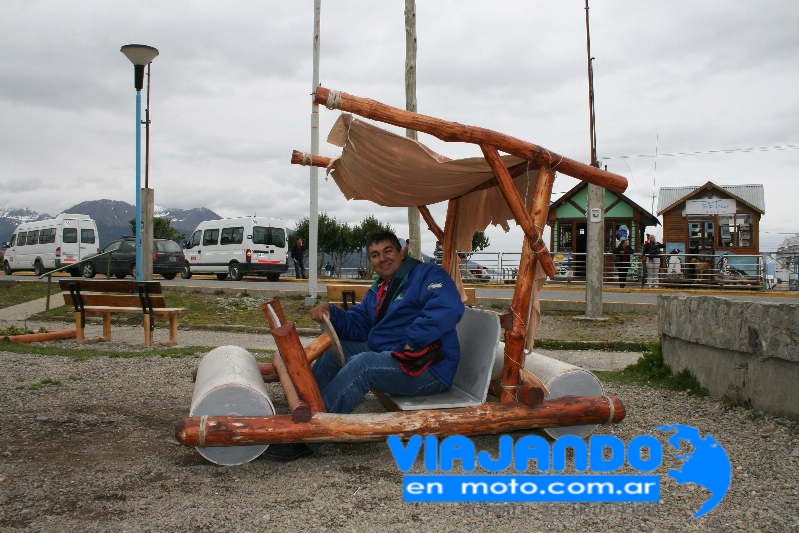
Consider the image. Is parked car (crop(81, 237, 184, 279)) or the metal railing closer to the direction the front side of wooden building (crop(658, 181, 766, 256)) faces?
the metal railing

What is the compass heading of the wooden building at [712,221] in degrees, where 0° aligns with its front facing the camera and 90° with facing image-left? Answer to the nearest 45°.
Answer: approximately 0°

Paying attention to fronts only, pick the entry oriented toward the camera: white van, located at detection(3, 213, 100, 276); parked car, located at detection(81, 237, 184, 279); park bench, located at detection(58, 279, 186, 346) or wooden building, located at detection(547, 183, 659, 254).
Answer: the wooden building

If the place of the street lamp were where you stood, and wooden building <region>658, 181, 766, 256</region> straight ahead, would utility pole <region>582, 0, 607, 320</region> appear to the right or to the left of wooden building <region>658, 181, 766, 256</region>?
right

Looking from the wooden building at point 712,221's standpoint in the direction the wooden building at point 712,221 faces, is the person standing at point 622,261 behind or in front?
in front

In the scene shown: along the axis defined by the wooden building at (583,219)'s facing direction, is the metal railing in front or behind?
in front

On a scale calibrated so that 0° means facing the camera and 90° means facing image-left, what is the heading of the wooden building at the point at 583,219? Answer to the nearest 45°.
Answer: approximately 0°

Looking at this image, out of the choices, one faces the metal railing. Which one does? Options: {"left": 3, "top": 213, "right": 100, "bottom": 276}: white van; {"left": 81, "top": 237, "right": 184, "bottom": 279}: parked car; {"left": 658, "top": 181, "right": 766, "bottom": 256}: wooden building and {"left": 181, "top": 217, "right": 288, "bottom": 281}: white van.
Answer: the wooden building
